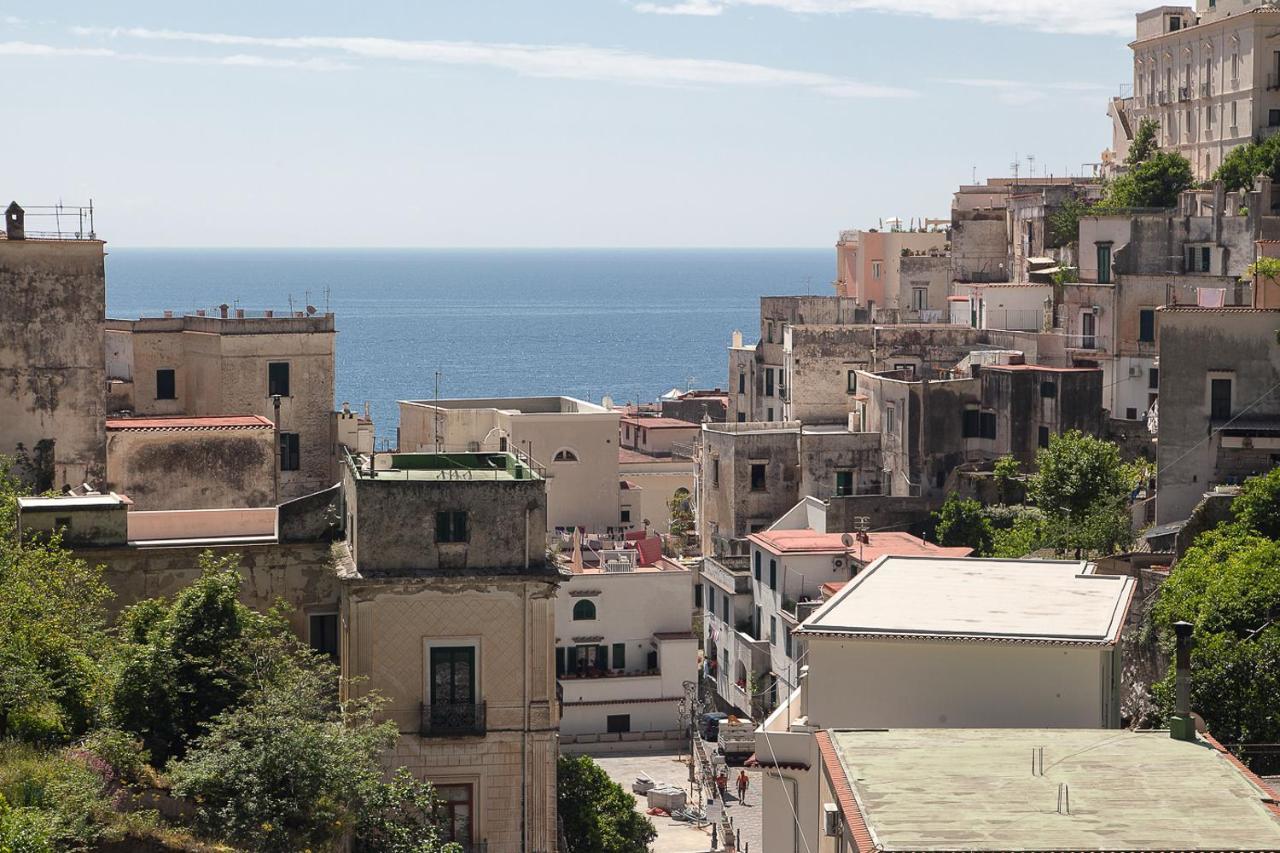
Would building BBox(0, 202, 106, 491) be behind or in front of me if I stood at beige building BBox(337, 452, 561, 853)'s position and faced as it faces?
behind

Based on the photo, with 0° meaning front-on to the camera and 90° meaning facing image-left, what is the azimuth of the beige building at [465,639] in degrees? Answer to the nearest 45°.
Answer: approximately 0°

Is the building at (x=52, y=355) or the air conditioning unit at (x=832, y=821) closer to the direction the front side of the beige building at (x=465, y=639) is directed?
the air conditioning unit

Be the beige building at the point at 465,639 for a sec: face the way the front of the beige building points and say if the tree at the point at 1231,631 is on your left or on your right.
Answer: on your left

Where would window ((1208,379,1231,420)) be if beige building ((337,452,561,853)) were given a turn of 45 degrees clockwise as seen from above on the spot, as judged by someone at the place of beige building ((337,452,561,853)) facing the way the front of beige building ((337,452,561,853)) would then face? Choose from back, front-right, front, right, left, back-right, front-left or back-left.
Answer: back

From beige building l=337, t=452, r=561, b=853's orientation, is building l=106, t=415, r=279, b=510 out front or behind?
behind

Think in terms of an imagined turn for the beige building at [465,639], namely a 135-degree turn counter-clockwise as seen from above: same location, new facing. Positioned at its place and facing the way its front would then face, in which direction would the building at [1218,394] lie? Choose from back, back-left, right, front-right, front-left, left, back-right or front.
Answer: front

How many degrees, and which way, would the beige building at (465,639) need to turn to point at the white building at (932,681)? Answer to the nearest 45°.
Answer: approximately 45° to its left
